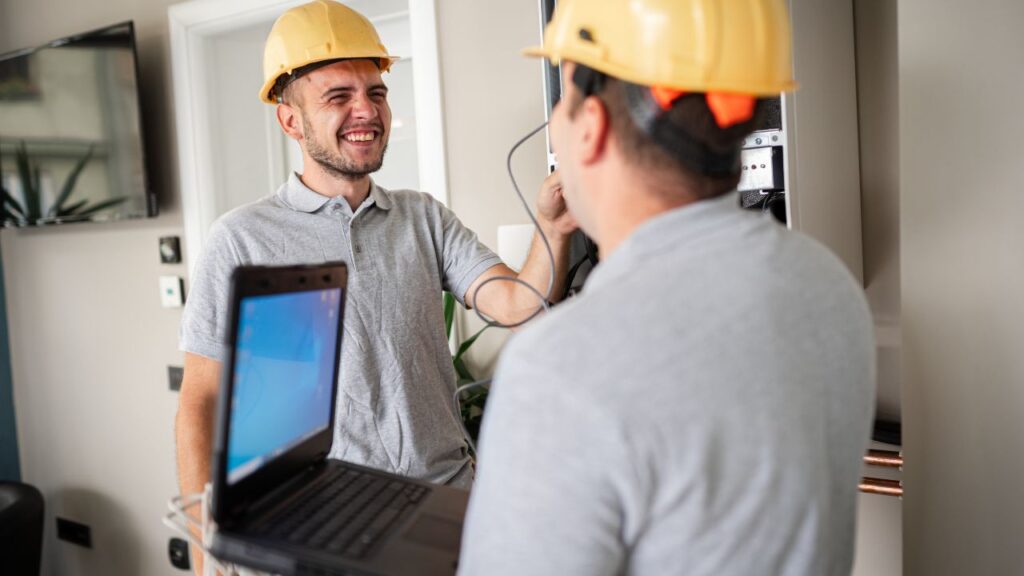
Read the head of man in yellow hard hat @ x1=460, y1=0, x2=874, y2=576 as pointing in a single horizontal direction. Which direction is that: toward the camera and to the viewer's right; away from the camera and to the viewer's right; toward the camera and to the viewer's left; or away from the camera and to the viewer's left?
away from the camera and to the viewer's left

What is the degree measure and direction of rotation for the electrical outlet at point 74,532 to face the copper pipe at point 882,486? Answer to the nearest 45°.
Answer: approximately 90° to its left

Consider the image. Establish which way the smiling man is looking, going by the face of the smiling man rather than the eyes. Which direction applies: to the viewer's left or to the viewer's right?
to the viewer's right

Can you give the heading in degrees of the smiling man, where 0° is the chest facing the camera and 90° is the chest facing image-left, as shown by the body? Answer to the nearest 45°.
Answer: approximately 315°
